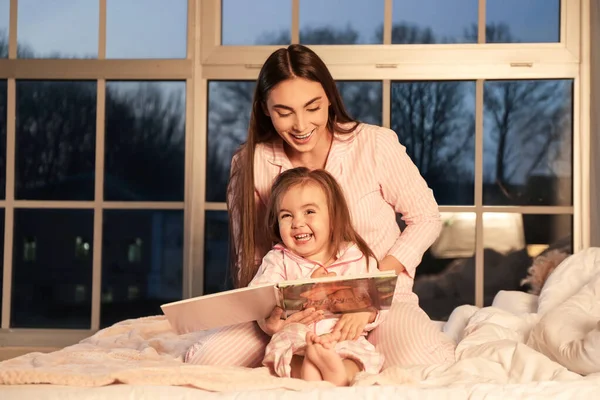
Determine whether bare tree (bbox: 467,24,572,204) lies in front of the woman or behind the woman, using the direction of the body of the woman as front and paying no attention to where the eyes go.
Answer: behind

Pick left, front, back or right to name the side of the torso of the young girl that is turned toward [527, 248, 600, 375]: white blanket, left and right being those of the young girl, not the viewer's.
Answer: left

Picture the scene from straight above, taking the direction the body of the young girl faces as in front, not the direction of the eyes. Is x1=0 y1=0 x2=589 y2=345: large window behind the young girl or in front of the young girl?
behind

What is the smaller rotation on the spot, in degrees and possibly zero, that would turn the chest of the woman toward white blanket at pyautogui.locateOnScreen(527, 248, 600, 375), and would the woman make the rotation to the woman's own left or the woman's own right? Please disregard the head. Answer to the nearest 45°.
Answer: approximately 90° to the woman's own left

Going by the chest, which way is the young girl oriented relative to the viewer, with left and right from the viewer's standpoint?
facing the viewer

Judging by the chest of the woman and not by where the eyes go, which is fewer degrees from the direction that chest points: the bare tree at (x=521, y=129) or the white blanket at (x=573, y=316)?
the white blanket

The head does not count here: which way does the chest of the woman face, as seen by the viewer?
toward the camera
